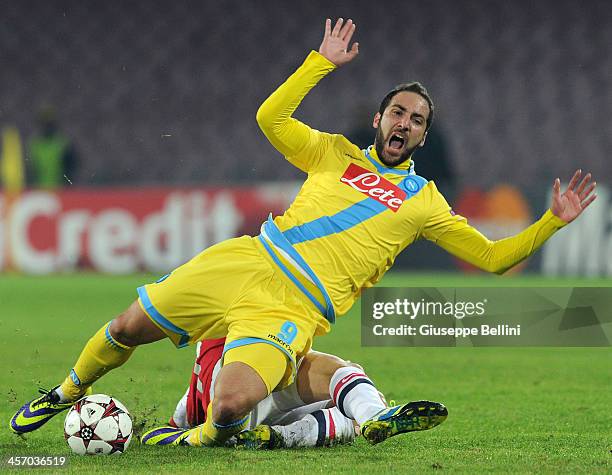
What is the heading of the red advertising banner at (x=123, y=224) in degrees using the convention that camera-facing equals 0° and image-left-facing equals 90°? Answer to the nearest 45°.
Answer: approximately 0°

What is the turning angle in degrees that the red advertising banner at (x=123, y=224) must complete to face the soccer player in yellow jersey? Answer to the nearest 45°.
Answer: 0° — it already faces them

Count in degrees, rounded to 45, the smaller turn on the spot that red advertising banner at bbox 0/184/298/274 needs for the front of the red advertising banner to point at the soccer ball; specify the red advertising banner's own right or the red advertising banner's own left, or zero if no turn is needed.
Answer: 0° — it already faces it
